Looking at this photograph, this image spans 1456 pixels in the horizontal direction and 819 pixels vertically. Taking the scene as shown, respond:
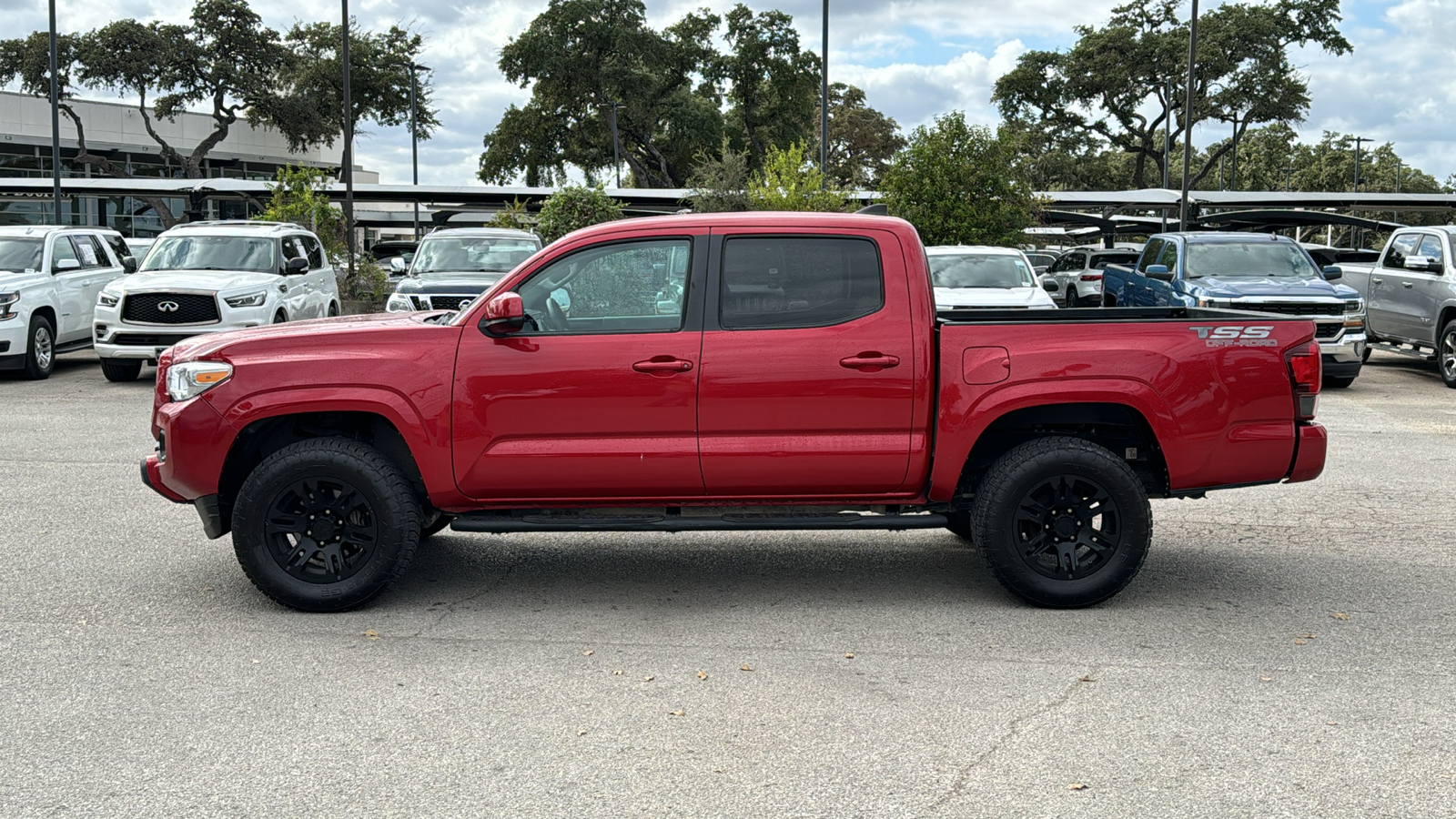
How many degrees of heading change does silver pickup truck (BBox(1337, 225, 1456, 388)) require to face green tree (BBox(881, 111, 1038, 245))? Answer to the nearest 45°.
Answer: approximately 180°

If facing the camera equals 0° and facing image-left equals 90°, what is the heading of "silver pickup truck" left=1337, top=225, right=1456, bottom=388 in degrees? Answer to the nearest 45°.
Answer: approximately 315°

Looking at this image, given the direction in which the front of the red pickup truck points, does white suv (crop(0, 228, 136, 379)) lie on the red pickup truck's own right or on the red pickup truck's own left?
on the red pickup truck's own right

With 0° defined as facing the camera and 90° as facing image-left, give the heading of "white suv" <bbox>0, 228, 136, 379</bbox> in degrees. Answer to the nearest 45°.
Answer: approximately 45°

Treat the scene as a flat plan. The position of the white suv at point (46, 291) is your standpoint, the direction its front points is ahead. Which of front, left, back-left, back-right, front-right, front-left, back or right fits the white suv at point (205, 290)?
left

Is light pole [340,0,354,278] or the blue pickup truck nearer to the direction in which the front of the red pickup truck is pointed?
the light pole

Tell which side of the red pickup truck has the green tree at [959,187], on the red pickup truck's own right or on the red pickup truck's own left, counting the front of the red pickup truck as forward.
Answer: on the red pickup truck's own right

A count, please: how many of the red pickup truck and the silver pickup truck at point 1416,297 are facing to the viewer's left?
1

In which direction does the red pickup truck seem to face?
to the viewer's left

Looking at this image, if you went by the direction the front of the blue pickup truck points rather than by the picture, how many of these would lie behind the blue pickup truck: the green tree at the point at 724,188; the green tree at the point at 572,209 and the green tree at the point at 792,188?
3

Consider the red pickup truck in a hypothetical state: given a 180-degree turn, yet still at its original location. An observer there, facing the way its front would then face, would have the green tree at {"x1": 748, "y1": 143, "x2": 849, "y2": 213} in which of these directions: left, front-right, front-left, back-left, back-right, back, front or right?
left

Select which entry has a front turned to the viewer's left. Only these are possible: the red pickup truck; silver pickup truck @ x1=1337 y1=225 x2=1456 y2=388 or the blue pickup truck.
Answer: the red pickup truck

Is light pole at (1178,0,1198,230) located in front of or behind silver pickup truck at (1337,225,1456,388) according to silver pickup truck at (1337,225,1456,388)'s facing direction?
behind

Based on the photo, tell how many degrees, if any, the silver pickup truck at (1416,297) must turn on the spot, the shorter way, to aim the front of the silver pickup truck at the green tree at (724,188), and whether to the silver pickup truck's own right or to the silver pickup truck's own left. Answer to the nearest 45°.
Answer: approximately 180°

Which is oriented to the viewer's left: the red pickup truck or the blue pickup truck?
the red pickup truck

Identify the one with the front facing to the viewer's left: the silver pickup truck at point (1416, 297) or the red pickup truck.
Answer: the red pickup truck

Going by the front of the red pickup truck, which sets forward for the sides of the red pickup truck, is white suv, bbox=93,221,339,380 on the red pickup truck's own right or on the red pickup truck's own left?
on the red pickup truck's own right
